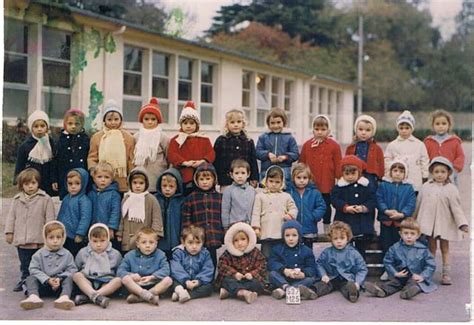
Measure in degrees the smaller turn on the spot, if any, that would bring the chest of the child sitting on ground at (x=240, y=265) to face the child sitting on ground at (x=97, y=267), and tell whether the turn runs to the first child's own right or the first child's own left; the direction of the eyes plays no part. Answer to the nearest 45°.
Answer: approximately 90° to the first child's own right

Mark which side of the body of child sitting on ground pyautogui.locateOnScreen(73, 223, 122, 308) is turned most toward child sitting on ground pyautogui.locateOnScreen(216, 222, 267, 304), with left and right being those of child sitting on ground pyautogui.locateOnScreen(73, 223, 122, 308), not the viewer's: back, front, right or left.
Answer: left

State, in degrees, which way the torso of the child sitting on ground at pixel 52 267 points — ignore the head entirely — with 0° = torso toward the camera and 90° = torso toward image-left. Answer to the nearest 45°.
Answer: approximately 0°

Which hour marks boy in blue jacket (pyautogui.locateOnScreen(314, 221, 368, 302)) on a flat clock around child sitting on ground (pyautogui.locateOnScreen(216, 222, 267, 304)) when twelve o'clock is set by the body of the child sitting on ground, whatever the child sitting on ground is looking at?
The boy in blue jacket is roughly at 9 o'clock from the child sitting on ground.

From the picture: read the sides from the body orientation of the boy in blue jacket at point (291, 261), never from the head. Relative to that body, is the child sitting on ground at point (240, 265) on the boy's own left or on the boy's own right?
on the boy's own right

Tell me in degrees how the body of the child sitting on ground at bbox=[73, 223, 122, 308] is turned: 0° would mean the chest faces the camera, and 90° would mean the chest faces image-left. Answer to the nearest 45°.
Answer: approximately 0°

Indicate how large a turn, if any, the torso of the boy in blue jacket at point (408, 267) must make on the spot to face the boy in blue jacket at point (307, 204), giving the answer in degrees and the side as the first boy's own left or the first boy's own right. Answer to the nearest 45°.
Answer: approximately 90° to the first boy's own right
